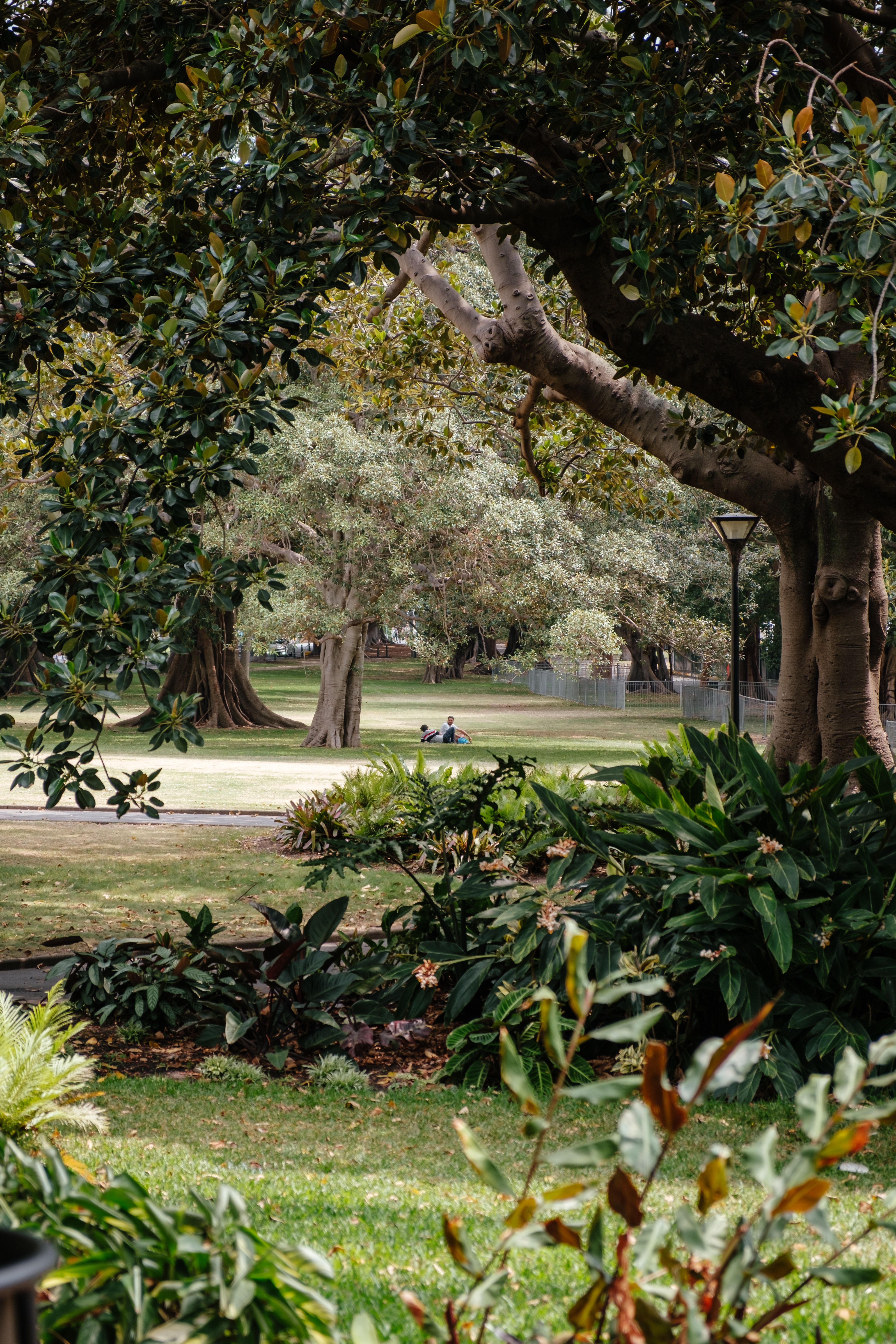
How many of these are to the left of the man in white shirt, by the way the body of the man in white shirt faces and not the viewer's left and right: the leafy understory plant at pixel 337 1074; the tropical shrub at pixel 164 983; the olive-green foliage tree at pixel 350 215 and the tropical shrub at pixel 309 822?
0

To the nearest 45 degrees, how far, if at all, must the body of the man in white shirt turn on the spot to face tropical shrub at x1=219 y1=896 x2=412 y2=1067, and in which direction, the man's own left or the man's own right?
approximately 45° to the man's own right

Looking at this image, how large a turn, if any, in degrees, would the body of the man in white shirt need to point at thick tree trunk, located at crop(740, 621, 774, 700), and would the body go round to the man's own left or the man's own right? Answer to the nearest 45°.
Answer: approximately 90° to the man's own left

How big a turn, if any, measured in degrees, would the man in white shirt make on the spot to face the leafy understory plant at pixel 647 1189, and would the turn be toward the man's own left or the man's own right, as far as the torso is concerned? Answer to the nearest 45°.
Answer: approximately 45° to the man's own right

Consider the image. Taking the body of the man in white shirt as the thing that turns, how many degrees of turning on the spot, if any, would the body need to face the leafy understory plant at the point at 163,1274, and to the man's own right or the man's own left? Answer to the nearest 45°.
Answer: approximately 45° to the man's own right

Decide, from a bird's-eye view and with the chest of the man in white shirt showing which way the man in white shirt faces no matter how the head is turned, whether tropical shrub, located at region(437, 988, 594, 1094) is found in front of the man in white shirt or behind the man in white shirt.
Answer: in front

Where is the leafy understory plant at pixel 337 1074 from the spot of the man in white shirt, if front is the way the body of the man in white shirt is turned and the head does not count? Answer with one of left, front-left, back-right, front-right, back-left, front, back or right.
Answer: front-right

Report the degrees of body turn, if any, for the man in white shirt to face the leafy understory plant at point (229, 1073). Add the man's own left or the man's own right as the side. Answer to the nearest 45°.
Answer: approximately 45° to the man's own right

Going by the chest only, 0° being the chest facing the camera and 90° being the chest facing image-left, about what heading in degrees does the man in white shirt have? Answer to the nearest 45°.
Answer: approximately 315°

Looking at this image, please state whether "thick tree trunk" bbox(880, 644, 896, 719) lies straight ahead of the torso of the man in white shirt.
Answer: no
